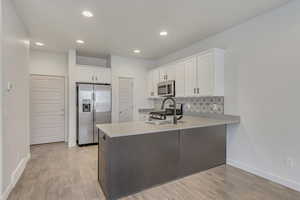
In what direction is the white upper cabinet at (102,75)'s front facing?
toward the camera

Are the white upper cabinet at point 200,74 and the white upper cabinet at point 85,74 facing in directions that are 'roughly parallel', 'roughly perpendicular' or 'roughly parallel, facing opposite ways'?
roughly perpendicular

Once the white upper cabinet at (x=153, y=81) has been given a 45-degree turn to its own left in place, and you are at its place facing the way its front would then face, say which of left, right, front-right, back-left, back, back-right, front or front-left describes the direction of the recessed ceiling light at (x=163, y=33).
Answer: front

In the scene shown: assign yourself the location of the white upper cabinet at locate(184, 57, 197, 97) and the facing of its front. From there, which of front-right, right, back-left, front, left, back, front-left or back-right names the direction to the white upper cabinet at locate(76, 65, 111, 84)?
front-right

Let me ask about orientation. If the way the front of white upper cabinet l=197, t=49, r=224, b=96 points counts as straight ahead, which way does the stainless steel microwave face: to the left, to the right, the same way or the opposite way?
the same way

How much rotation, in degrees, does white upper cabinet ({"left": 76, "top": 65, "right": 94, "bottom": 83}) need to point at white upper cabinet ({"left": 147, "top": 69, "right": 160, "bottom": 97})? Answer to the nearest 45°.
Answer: approximately 90° to its left

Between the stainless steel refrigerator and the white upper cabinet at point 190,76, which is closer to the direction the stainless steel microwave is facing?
the stainless steel refrigerator

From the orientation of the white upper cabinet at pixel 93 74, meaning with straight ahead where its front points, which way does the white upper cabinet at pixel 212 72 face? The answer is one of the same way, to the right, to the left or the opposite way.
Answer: to the right

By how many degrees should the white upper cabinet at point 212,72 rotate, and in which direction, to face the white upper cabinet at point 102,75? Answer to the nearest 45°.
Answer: approximately 45° to its right

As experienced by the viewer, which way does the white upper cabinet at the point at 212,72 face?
facing the viewer and to the left of the viewer

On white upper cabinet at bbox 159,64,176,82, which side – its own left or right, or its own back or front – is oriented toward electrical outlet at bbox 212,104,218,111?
left

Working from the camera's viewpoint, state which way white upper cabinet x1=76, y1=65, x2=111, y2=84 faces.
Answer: facing the viewer

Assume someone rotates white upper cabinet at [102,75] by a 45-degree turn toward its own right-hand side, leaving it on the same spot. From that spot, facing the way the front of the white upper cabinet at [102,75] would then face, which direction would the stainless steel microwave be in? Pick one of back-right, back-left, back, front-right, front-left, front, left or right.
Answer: left

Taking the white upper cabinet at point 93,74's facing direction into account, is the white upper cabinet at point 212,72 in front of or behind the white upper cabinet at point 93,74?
in front

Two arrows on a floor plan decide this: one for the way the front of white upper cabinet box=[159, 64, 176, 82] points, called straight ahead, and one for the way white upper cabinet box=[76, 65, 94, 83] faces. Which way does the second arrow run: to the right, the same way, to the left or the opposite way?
to the left

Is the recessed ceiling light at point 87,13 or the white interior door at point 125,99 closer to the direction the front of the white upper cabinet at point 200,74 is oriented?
the recessed ceiling light

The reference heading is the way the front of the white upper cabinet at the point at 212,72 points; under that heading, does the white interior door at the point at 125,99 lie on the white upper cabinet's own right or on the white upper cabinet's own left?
on the white upper cabinet's own right
